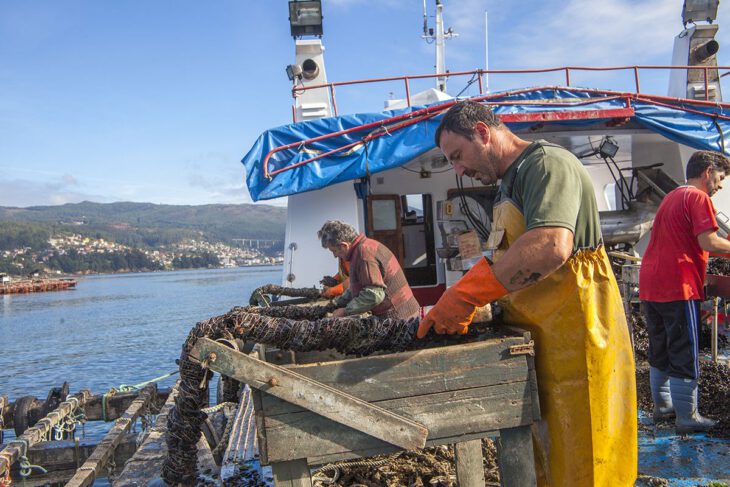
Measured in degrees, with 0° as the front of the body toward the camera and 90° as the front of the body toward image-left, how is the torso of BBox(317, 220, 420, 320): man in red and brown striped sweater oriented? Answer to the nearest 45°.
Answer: approximately 90°

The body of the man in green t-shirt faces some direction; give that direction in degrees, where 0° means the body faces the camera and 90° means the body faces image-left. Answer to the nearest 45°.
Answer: approximately 90°

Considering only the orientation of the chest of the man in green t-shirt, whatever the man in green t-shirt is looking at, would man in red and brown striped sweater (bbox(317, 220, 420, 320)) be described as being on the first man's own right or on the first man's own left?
on the first man's own right

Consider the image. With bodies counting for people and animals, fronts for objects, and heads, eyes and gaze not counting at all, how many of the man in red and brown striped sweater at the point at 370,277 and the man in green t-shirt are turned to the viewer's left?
2

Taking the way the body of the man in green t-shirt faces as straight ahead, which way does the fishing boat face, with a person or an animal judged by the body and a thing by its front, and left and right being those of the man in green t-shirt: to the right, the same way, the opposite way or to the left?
to the right

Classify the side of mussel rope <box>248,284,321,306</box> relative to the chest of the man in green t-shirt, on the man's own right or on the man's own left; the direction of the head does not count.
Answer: on the man's own right

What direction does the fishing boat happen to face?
away from the camera

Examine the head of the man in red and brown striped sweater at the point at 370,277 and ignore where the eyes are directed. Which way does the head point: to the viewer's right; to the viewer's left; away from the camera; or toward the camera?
to the viewer's left

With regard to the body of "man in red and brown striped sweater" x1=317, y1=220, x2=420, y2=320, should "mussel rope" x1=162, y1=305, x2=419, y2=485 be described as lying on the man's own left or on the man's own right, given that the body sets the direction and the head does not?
on the man's own left

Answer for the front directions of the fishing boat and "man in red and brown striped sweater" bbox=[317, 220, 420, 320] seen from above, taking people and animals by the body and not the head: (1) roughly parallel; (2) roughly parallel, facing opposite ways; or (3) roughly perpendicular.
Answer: roughly perpendicular
